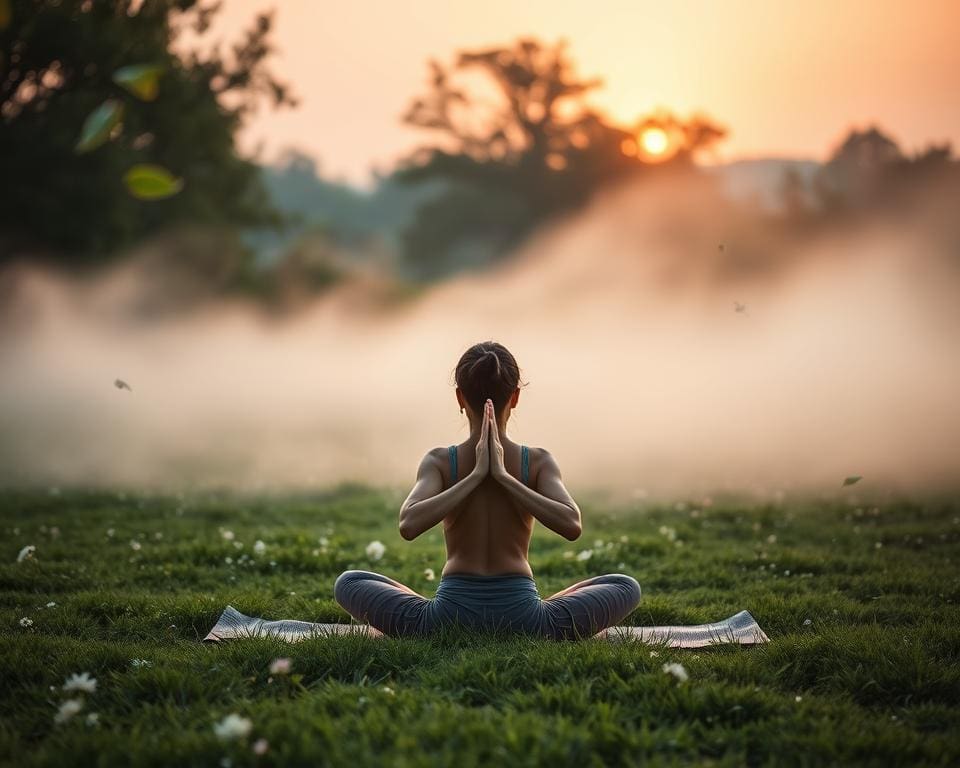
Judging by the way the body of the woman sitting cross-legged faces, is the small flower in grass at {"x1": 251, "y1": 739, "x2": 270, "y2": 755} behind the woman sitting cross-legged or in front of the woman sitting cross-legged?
behind

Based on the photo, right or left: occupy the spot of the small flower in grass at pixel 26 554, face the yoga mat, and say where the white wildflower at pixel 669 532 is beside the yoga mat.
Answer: left

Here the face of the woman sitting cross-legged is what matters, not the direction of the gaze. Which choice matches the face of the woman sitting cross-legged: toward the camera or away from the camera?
away from the camera

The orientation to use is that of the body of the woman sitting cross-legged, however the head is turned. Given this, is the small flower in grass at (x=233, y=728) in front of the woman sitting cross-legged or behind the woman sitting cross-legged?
behind

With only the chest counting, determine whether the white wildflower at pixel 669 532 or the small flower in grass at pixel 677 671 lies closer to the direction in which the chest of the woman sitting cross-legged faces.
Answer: the white wildflower

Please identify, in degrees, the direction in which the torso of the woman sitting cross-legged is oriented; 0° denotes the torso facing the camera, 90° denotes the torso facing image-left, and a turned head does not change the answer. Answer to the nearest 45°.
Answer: approximately 180°
